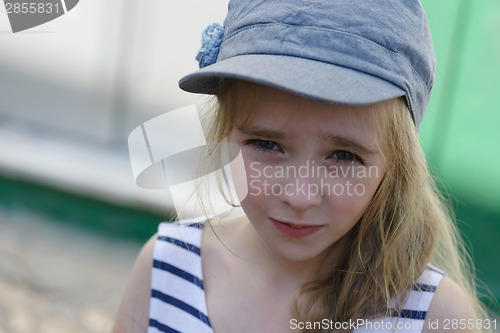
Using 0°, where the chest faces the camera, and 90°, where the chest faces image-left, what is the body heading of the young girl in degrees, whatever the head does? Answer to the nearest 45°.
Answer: approximately 0°
